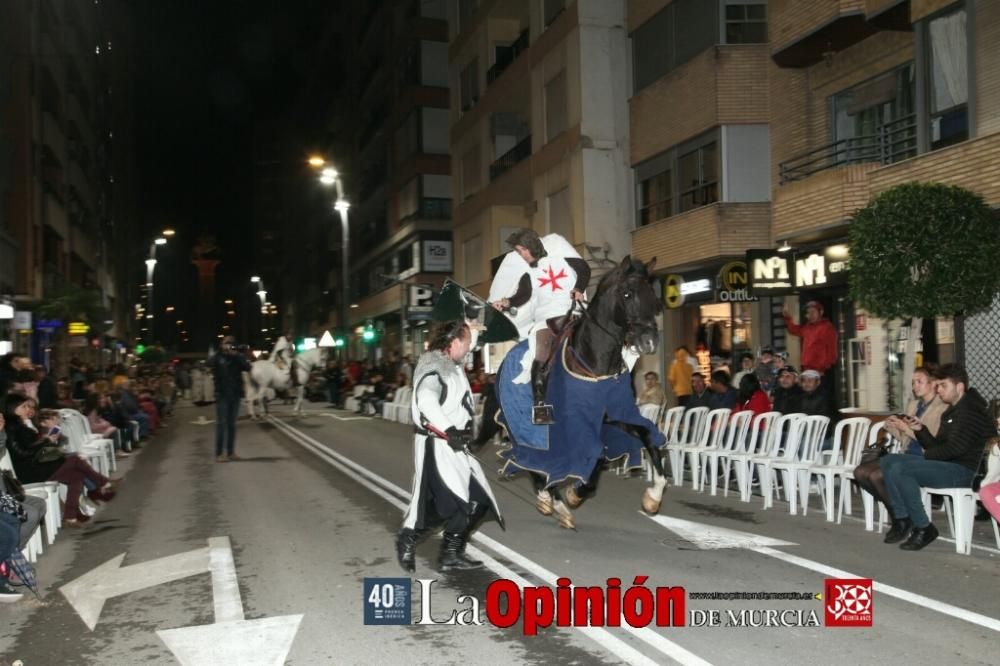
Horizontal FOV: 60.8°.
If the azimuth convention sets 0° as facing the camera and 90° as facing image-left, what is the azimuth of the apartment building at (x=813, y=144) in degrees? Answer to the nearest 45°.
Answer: approximately 45°

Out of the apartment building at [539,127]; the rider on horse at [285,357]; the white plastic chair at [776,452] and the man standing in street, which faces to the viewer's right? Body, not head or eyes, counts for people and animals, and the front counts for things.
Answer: the rider on horse

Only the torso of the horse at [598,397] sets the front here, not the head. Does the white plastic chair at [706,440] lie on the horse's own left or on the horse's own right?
on the horse's own left

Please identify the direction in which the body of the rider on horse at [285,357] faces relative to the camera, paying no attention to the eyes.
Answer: to the viewer's right

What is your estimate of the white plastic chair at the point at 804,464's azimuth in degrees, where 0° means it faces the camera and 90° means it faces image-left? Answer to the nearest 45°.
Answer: approximately 45°

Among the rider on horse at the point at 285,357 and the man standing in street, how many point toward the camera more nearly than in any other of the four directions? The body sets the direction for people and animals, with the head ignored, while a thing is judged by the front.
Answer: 1

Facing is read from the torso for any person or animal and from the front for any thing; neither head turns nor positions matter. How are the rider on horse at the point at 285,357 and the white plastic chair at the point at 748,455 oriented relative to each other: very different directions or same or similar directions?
very different directions

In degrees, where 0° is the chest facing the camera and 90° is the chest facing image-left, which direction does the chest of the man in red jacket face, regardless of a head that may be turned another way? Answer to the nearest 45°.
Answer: approximately 45°

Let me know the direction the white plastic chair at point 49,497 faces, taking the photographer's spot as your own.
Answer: facing to the right of the viewer

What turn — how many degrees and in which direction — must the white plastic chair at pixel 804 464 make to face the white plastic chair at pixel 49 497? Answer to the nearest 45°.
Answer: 0° — it already faces it
